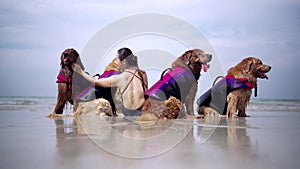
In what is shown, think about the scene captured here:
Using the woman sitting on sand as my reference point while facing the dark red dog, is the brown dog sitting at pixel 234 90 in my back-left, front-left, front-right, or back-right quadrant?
back-right

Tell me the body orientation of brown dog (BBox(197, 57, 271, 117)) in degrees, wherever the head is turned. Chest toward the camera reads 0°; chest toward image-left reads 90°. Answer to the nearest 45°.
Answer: approximately 270°

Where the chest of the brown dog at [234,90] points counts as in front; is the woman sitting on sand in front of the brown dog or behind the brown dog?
behind

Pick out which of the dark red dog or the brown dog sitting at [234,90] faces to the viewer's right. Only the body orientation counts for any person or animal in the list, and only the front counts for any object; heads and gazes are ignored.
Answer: the brown dog sitting

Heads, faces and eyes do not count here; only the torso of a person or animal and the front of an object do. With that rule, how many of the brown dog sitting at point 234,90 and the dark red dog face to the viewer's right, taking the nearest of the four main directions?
1
